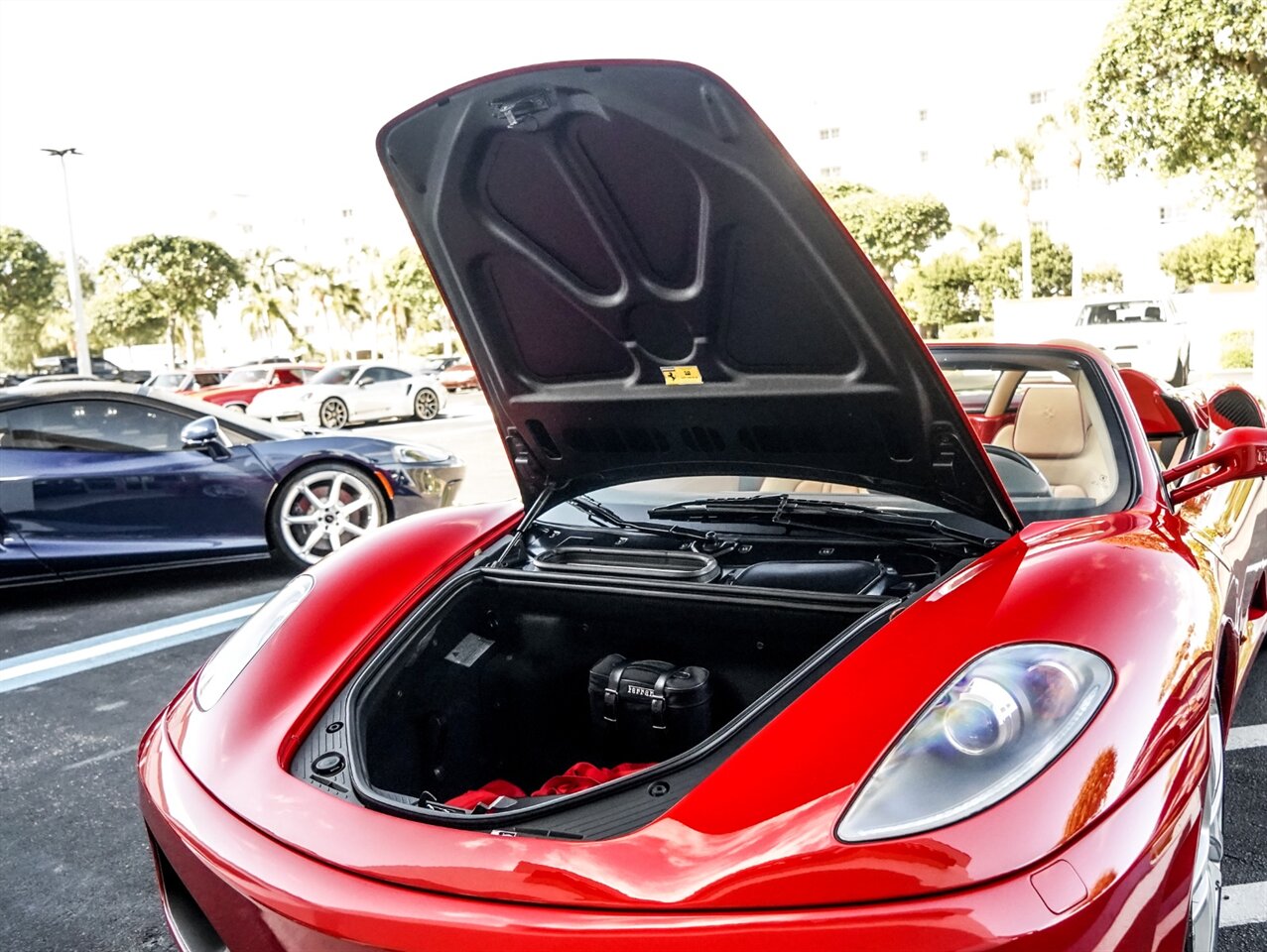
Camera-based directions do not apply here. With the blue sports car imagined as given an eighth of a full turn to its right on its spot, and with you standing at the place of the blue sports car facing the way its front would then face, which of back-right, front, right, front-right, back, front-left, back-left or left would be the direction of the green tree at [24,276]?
back-left

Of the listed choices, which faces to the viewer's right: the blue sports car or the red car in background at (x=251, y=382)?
the blue sports car

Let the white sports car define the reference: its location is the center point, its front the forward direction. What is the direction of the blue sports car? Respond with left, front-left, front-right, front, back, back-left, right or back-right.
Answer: front-left

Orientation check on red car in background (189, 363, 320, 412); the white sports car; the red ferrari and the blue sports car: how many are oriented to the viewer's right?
1

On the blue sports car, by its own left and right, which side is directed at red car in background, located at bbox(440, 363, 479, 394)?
left

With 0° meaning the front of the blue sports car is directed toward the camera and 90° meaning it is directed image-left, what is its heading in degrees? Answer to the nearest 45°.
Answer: approximately 270°

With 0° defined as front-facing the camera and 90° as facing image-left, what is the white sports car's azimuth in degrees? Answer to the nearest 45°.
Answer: approximately 45°

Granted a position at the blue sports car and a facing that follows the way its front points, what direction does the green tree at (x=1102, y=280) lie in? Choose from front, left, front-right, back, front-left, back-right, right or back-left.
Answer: front-left

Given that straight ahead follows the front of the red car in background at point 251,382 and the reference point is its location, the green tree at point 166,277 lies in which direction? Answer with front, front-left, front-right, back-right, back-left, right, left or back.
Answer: back-right

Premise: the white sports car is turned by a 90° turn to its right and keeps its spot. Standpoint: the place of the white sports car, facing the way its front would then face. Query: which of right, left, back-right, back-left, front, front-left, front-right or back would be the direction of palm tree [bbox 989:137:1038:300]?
right

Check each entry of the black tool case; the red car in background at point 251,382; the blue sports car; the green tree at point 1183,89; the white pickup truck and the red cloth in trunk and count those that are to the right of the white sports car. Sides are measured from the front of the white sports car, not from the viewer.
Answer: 1

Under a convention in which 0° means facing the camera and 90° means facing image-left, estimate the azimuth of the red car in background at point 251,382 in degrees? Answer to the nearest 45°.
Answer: approximately 45°
